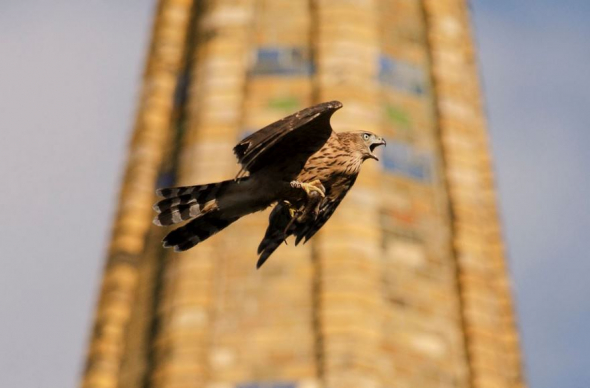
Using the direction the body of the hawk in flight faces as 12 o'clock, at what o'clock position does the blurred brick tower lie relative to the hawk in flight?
The blurred brick tower is roughly at 9 o'clock from the hawk in flight.

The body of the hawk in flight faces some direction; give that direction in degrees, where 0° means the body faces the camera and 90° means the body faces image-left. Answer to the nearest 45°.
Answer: approximately 270°
